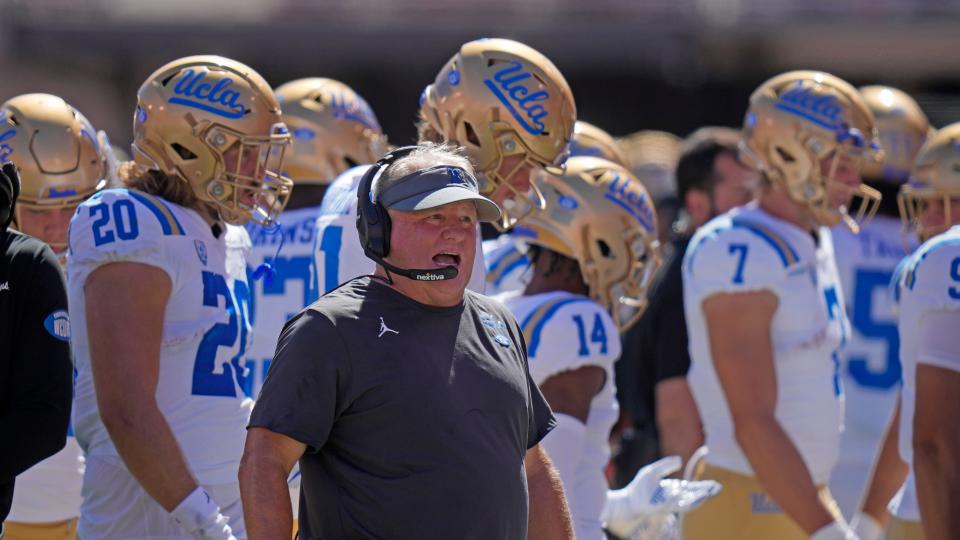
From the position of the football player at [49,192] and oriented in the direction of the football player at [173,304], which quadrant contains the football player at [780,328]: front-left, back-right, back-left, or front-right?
front-left

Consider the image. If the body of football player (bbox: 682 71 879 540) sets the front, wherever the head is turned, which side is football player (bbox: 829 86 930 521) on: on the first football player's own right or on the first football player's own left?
on the first football player's own left

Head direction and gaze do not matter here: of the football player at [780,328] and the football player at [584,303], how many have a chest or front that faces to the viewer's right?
2

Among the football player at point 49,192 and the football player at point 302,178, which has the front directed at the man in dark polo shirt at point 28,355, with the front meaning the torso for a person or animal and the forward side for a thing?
the football player at point 49,192

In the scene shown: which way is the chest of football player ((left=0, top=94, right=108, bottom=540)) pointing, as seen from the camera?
toward the camera

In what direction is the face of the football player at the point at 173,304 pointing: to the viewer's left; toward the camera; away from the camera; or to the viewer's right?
to the viewer's right

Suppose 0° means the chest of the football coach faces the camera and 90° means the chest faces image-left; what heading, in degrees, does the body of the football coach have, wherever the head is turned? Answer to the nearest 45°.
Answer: approximately 315°

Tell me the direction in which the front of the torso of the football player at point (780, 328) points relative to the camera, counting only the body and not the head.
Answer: to the viewer's right

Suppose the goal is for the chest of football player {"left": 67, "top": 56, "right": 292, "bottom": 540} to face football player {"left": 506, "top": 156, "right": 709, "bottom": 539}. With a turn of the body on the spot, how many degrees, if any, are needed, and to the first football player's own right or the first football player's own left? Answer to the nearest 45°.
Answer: approximately 45° to the first football player's own left

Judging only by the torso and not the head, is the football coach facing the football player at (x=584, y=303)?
no

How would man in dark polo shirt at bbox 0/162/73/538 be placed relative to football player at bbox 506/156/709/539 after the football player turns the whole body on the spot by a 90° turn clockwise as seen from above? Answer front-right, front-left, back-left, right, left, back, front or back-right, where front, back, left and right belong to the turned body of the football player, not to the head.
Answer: front-right

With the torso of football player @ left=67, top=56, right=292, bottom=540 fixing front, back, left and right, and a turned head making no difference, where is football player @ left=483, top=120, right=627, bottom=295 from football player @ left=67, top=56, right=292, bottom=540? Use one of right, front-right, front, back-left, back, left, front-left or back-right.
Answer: left
